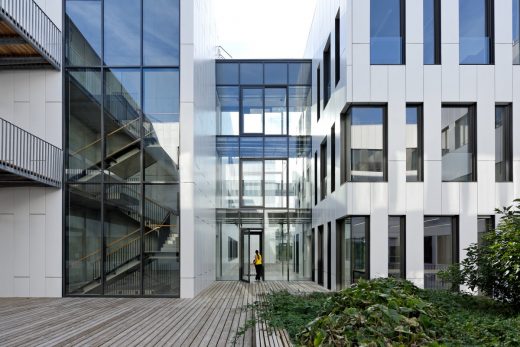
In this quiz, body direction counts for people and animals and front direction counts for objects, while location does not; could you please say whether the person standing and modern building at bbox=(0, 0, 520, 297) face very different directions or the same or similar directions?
very different directions

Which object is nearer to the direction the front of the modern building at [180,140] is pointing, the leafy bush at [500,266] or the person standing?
the leafy bush

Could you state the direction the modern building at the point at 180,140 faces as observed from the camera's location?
facing the viewer

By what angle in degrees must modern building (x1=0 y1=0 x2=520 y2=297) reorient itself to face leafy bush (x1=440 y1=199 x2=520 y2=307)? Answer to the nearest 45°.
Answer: approximately 45° to its left

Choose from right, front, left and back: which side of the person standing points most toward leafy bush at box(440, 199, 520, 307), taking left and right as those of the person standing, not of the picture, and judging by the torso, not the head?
back
